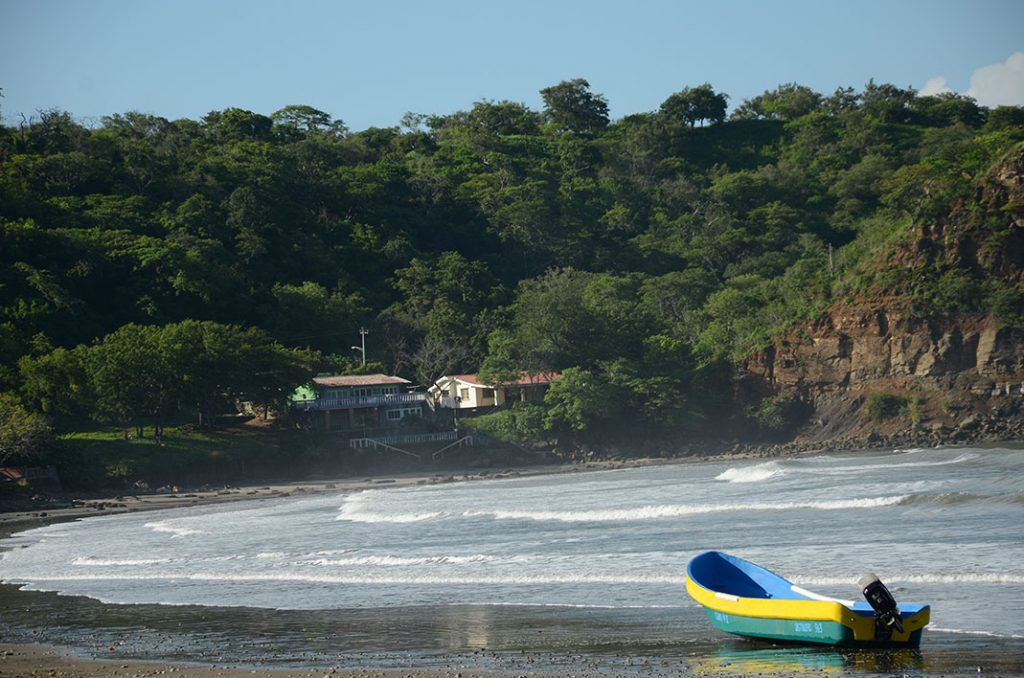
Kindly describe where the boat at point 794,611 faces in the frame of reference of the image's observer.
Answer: facing away from the viewer and to the left of the viewer
